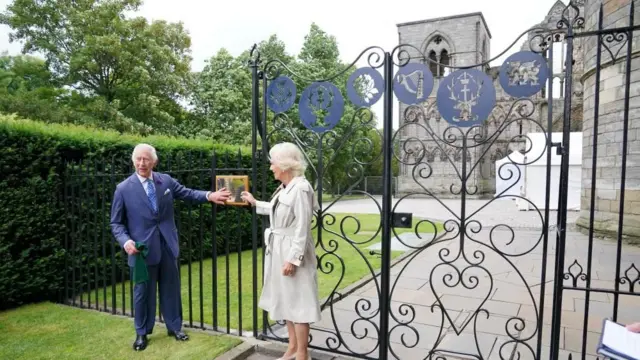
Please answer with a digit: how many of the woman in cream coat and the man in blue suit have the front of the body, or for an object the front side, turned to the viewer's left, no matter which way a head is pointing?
1

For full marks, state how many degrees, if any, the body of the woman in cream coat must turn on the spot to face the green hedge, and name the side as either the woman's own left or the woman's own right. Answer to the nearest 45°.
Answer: approximately 45° to the woman's own right

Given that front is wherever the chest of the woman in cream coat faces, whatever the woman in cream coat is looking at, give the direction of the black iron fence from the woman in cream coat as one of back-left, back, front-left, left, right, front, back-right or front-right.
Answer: front-right

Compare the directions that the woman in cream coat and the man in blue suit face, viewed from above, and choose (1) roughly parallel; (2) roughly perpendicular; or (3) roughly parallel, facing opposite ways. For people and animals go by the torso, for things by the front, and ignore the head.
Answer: roughly perpendicular

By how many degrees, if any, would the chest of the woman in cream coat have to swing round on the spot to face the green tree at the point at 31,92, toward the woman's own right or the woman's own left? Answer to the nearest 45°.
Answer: approximately 45° to the woman's own right

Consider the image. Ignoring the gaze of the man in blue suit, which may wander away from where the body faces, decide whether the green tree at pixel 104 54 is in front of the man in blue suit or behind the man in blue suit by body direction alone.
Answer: behind

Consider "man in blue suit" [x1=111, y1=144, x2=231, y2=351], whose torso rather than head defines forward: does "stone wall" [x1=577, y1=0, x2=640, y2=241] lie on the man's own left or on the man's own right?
on the man's own left

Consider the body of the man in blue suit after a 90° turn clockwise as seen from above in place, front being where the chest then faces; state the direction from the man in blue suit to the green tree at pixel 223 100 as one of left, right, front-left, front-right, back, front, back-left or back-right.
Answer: right

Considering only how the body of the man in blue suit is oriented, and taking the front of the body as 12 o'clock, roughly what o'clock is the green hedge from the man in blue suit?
The green hedge is roughly at 5 o'clock from the man in blue suit.

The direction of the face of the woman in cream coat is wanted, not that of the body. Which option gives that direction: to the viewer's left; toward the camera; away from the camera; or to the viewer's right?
to the viewer's left

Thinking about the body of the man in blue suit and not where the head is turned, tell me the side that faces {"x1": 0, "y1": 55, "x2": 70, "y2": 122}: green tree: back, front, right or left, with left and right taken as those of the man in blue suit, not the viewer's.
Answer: back

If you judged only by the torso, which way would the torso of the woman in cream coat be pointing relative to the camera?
to the viewer's left
